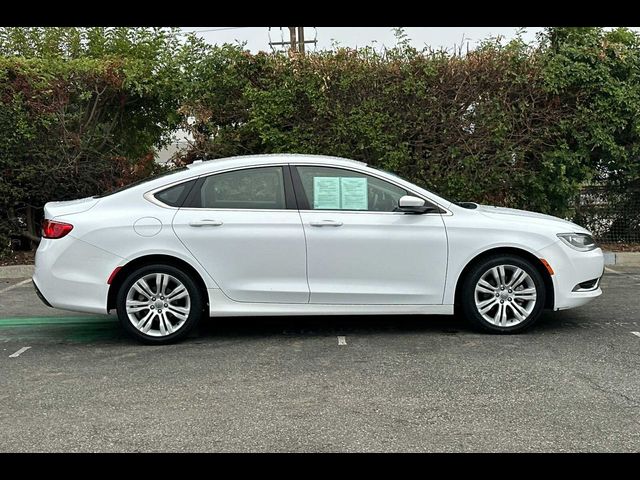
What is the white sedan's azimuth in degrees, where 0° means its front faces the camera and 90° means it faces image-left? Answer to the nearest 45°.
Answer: approximately 270°
